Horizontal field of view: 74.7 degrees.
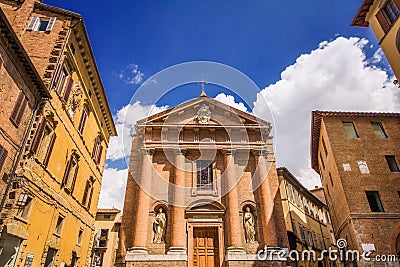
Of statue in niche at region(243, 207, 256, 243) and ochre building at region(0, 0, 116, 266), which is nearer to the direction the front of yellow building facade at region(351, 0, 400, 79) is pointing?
the ochre building

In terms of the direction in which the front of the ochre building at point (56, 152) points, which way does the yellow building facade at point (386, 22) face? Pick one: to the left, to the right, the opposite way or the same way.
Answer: the opposite way

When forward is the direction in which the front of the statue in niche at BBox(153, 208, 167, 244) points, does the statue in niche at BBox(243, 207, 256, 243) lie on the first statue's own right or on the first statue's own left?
on the first statue's own left

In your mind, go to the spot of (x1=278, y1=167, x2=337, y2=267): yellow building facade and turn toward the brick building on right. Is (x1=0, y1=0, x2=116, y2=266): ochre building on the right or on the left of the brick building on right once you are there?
right

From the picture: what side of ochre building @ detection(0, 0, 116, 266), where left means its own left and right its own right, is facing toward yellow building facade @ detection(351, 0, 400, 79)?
front

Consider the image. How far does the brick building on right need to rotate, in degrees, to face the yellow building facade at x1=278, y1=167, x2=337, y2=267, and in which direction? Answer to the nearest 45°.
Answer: approximately 135° to its right

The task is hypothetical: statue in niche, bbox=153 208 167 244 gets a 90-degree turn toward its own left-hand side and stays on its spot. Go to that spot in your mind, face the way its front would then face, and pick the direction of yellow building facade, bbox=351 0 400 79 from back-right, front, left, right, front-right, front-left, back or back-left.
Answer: front-right

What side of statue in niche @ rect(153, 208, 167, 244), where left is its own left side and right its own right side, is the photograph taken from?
front

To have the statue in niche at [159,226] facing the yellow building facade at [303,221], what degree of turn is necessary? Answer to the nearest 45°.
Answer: approximately 135° to its left

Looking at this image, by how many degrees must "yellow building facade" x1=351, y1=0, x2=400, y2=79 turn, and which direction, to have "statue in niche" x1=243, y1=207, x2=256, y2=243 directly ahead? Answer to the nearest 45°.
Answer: approximately 45° to its right

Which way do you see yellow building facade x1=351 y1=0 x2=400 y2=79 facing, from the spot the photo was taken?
facing the viewer and to the left of the viewer

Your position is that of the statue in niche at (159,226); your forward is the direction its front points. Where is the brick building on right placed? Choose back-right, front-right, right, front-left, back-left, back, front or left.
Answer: left

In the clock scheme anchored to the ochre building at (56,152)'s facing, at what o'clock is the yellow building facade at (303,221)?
The yellow building facade is roughly at 10 o'clock from the ochre building.

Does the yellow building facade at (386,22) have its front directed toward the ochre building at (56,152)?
yes

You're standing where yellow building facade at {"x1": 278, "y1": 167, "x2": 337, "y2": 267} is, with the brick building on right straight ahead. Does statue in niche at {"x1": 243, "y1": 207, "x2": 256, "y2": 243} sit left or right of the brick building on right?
right

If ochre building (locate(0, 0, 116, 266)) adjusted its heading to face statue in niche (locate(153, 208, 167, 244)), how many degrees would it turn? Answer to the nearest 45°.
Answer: approximately 45° to its left

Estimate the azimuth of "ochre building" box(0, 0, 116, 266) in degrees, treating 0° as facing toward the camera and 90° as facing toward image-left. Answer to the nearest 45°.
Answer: approximately 315°
